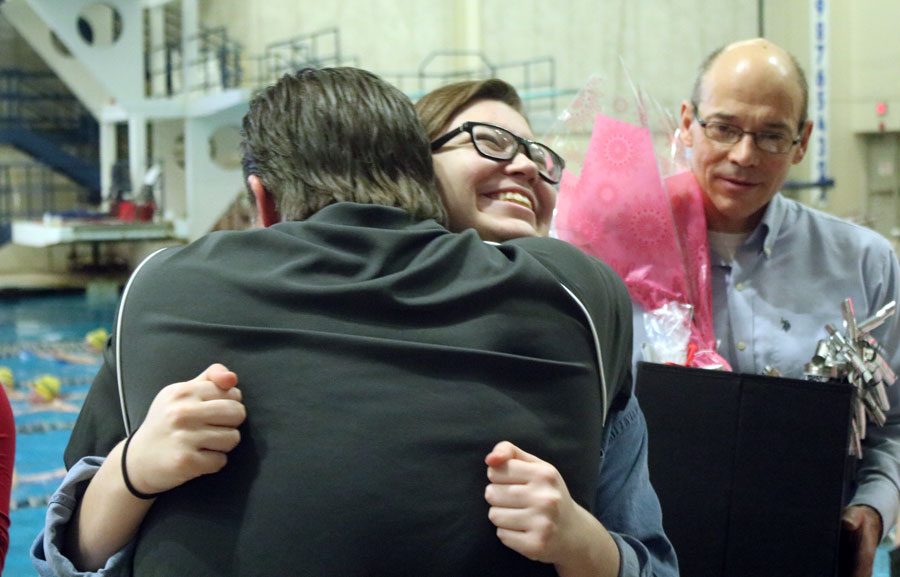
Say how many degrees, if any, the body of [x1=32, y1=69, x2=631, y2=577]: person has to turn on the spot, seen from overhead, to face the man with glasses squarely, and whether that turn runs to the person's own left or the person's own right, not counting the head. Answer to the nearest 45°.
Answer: approximately 45° to the person's own right

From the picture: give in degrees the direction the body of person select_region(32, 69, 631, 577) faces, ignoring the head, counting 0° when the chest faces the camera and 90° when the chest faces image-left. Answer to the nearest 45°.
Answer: approximately 180°

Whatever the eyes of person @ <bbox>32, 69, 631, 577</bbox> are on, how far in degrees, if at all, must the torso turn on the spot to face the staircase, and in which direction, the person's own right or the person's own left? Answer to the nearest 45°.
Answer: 0° — they already face it

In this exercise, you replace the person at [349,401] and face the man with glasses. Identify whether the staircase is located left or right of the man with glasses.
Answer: left
